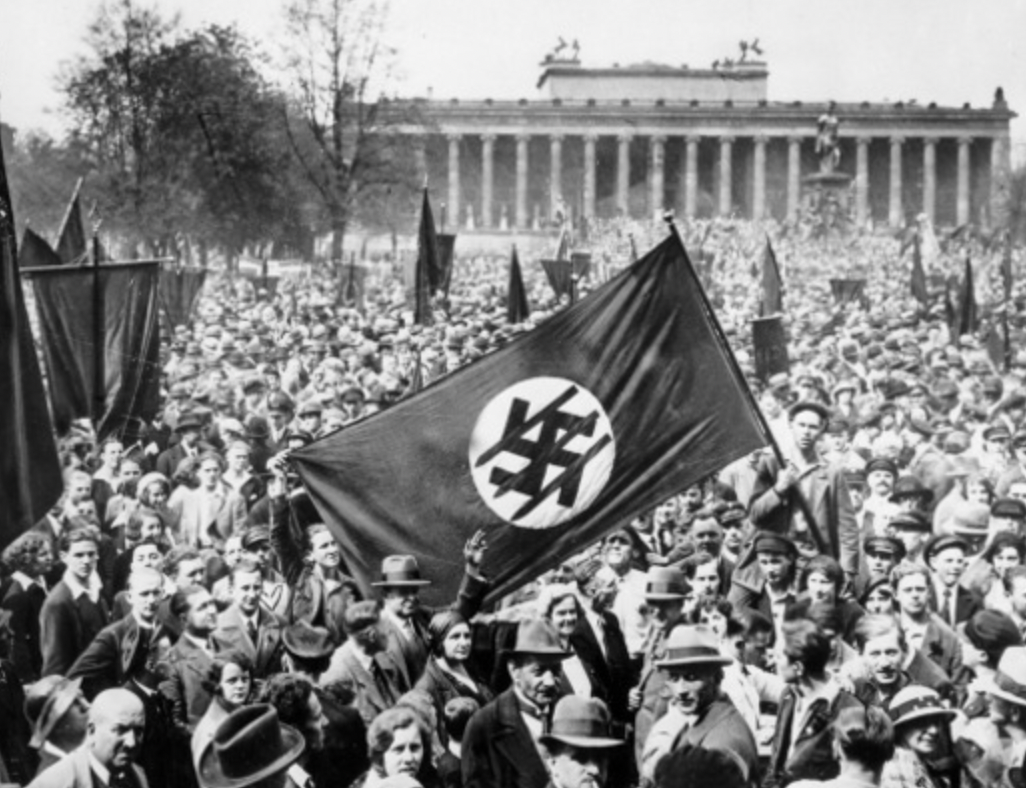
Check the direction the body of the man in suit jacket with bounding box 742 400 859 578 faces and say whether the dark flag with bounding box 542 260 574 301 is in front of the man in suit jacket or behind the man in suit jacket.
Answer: behind

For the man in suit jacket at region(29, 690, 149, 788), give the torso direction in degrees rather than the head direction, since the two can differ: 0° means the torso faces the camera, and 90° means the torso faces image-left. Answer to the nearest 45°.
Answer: approximately 315°

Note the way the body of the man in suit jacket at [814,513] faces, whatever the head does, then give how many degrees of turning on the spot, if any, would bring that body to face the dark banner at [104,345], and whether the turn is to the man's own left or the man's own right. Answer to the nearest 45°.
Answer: approximately 135° to the man's own right

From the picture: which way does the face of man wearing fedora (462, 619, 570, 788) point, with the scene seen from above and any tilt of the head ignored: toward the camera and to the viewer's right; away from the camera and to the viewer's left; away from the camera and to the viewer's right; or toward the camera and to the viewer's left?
toward the camera and to the viewer's right

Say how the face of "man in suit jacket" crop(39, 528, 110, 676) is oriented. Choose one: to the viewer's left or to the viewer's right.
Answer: to the viewer's right

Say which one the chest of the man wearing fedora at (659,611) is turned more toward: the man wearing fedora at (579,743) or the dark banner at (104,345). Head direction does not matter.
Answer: the man wearing fedora

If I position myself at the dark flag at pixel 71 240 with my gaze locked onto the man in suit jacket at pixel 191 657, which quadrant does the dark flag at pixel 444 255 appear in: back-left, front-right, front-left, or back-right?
back-left

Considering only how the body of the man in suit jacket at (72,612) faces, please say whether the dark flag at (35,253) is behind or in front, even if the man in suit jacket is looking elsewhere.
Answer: behind

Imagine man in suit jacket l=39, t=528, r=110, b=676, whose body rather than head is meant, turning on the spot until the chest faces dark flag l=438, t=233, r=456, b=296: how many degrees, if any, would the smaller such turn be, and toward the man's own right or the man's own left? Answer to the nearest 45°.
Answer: approximately 135° to the man's own left

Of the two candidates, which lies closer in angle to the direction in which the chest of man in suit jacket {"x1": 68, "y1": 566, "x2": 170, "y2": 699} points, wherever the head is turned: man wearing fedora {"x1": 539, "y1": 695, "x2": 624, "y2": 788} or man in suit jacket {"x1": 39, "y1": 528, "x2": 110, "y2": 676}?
the man wearing fedora

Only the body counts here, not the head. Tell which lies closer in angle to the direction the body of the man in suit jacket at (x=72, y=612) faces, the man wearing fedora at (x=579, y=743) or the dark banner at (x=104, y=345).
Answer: the man wearing fedora
